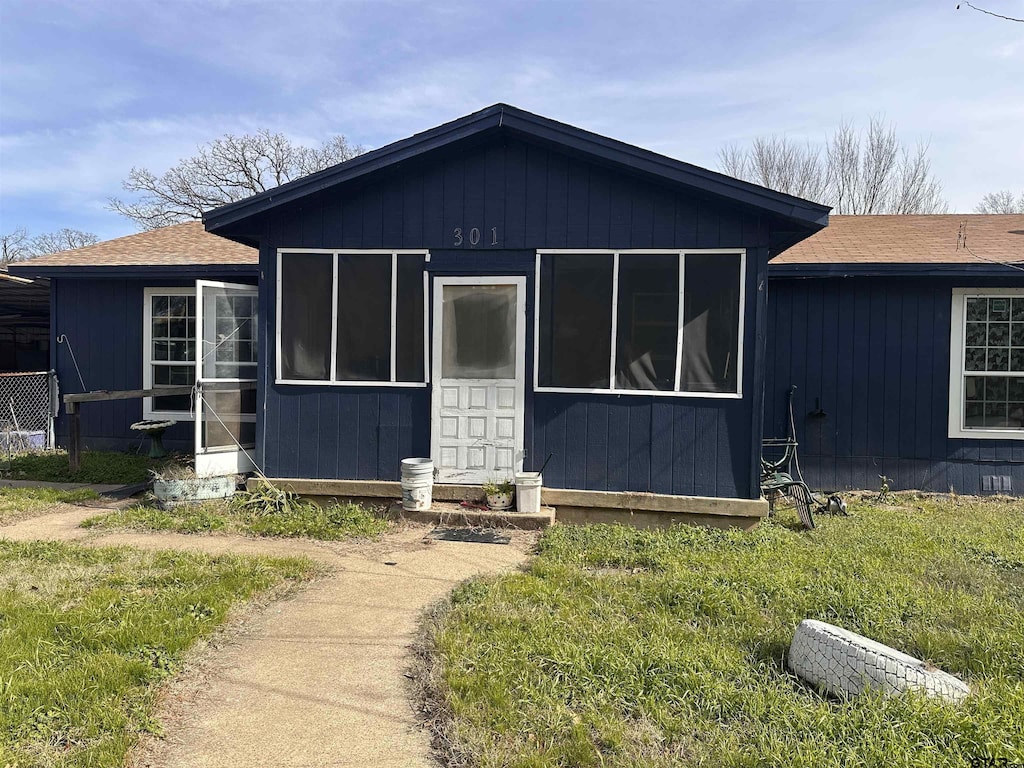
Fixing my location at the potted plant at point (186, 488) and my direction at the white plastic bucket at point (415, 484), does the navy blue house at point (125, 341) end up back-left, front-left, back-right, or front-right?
back-left

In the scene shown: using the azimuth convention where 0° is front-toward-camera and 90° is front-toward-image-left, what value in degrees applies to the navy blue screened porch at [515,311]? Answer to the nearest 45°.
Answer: approximately 0°

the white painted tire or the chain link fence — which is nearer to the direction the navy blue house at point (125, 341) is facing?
the white painted tire

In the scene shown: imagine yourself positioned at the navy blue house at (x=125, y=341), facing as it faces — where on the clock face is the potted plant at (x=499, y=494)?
The potted plant is roughly at 11 o'clock from the navy blue house.

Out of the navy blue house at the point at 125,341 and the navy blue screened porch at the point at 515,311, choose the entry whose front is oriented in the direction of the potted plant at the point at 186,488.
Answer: the navy blue house at the point at 125,341

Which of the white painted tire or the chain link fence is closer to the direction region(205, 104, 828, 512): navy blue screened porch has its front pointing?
the white painted tire
